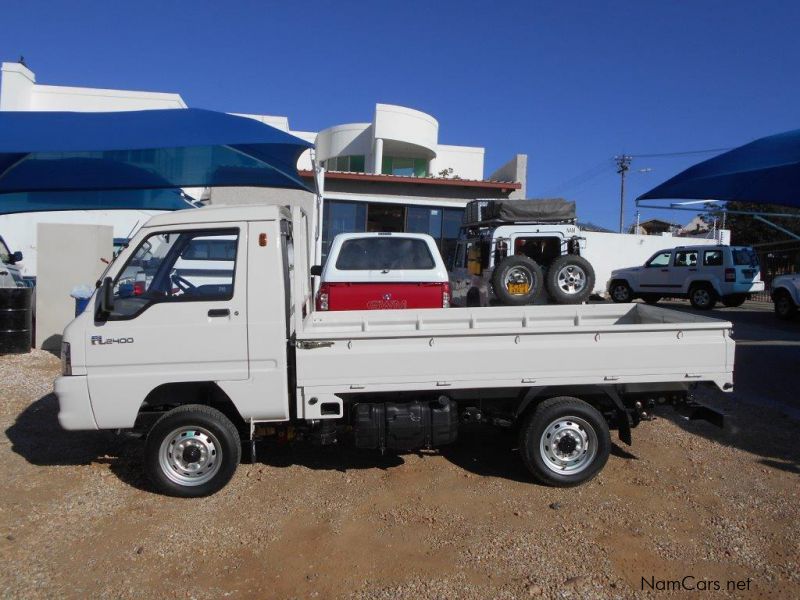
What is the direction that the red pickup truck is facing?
away from the camera

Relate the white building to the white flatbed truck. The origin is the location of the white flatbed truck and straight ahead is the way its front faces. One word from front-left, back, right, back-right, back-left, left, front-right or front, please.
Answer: right

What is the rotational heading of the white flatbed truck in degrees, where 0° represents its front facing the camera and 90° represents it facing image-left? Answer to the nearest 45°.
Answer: approximately 90°

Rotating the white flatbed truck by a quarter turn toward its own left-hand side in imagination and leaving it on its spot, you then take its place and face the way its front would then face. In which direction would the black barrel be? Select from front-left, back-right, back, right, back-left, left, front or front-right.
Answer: back-right

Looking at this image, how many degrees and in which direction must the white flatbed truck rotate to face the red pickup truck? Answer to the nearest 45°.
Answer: approximately 90° to its right

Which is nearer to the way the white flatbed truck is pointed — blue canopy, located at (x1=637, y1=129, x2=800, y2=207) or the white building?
the white building

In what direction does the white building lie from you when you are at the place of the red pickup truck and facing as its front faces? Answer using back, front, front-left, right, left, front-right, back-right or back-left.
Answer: front

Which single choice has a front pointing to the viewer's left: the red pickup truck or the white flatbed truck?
the white flatbed truck

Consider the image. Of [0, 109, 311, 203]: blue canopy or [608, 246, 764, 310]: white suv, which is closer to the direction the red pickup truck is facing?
the white suv

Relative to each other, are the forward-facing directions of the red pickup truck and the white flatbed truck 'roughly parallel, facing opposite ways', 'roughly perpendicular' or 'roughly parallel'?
roughly perpendicular

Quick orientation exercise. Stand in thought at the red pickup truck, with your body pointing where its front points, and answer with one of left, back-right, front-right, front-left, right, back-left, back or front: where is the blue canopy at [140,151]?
left

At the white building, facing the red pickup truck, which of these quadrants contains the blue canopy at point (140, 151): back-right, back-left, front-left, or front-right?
front-right

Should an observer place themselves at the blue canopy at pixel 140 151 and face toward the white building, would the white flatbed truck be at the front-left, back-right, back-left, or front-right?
back-right

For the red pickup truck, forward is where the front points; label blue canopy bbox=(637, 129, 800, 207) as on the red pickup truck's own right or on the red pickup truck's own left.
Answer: on the red pickup truck's own right

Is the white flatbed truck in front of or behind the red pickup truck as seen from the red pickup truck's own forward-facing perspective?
behind

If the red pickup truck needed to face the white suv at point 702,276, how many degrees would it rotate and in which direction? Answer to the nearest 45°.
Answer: approximately 45° to its right

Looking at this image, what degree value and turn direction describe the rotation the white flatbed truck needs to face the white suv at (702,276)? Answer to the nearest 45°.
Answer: approximately 135° to its right
